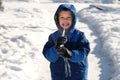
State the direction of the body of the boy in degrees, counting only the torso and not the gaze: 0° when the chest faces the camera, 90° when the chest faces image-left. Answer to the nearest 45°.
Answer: approximately 0°
